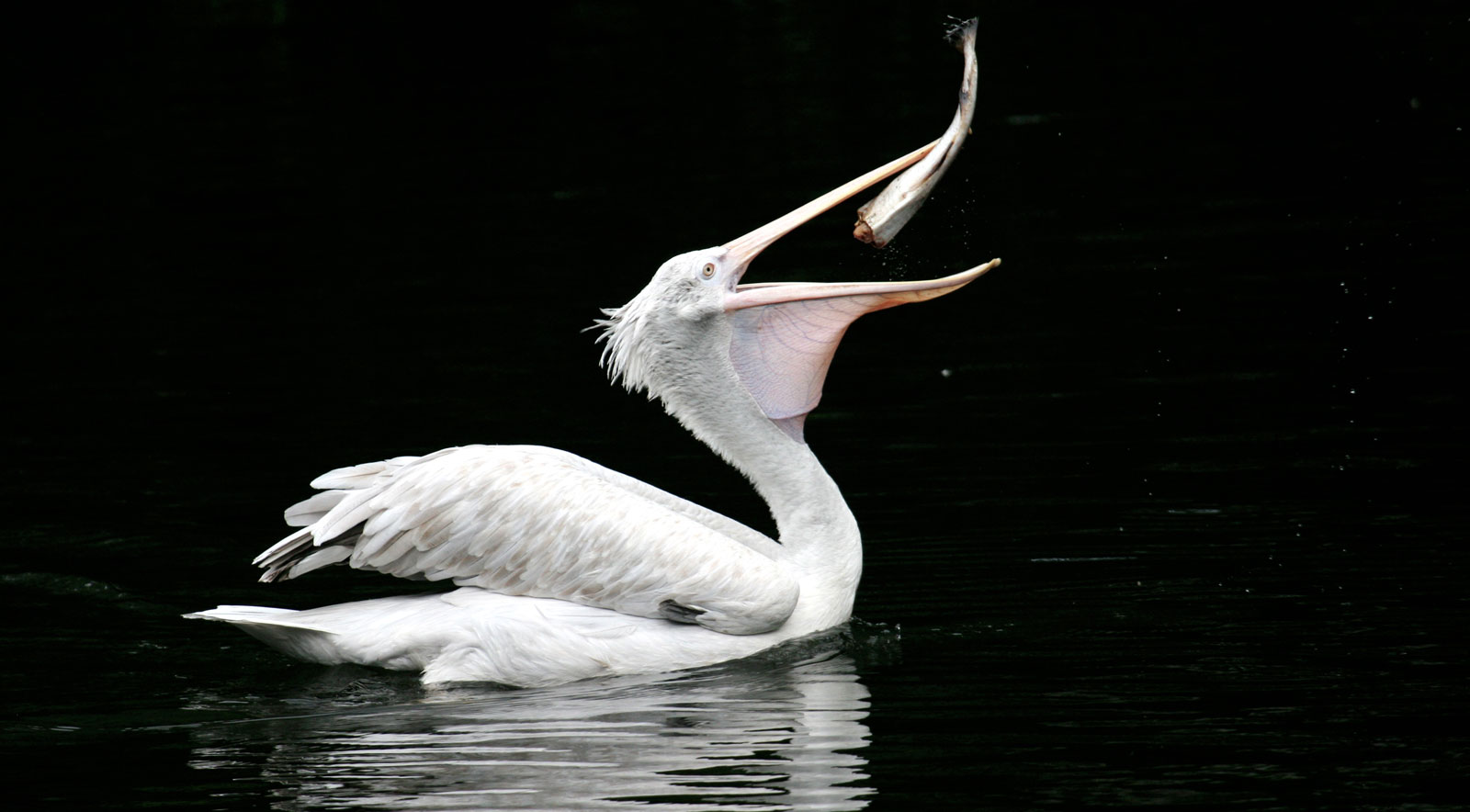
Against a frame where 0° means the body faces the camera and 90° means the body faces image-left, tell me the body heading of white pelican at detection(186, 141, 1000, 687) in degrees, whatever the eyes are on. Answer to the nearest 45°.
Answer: approximately 270°
